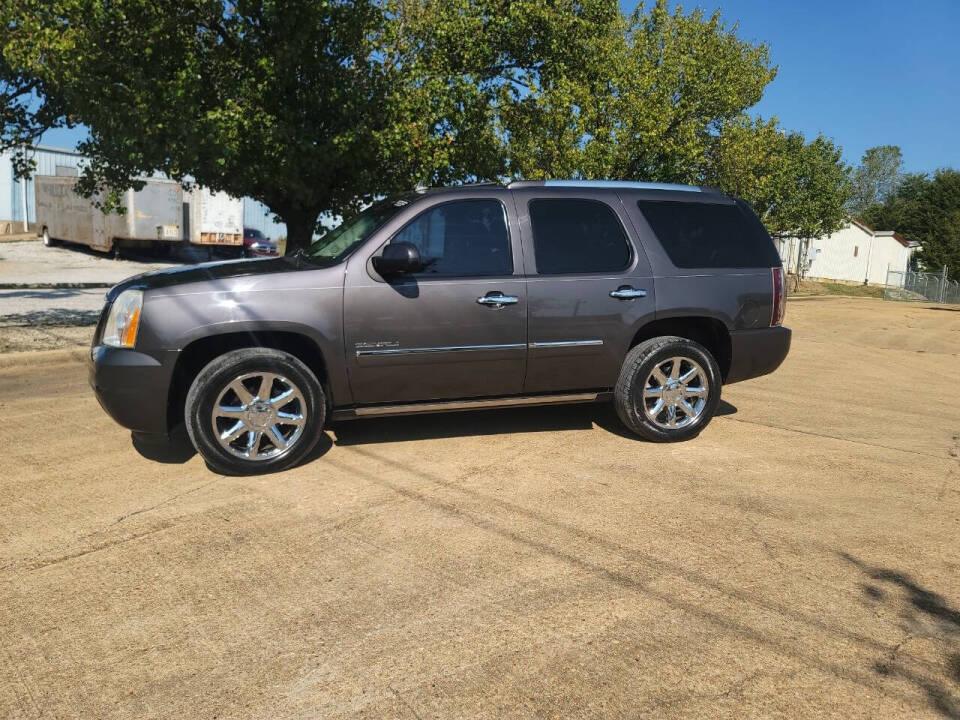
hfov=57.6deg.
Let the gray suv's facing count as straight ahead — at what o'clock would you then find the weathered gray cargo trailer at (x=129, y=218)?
The weathered gray cargo trailer is roughly at 2 o'clock from the gray suv.

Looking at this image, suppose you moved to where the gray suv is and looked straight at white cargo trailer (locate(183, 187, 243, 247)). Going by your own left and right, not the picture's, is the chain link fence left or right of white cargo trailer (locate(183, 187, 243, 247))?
right

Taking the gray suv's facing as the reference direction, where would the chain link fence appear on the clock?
The chain link fence is roughly at 4 o'clock from the gray suv.

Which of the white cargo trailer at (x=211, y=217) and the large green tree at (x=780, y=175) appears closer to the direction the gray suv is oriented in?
the white cargo trailer

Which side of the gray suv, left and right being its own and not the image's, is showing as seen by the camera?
left

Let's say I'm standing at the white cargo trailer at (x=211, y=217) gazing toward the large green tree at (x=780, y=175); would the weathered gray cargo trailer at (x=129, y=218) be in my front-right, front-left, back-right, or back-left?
back-right
